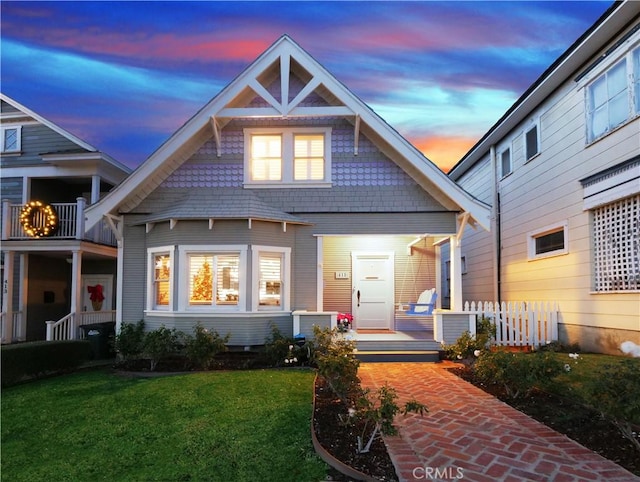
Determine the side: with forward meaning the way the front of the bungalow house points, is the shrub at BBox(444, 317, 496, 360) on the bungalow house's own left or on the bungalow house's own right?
on the bungalow house's own left

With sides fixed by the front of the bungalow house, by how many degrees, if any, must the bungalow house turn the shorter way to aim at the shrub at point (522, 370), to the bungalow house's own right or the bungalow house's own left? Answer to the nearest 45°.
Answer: approximately 45° to the bungalow house's own left

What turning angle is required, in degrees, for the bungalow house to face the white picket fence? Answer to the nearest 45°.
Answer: approximately 90° to its left

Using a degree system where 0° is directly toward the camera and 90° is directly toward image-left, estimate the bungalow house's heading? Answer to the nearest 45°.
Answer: approximately 0°

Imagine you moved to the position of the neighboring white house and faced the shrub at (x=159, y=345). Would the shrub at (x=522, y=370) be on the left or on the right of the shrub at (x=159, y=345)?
left

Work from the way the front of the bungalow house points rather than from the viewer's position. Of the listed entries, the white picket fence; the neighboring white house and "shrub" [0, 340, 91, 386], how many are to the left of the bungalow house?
2
